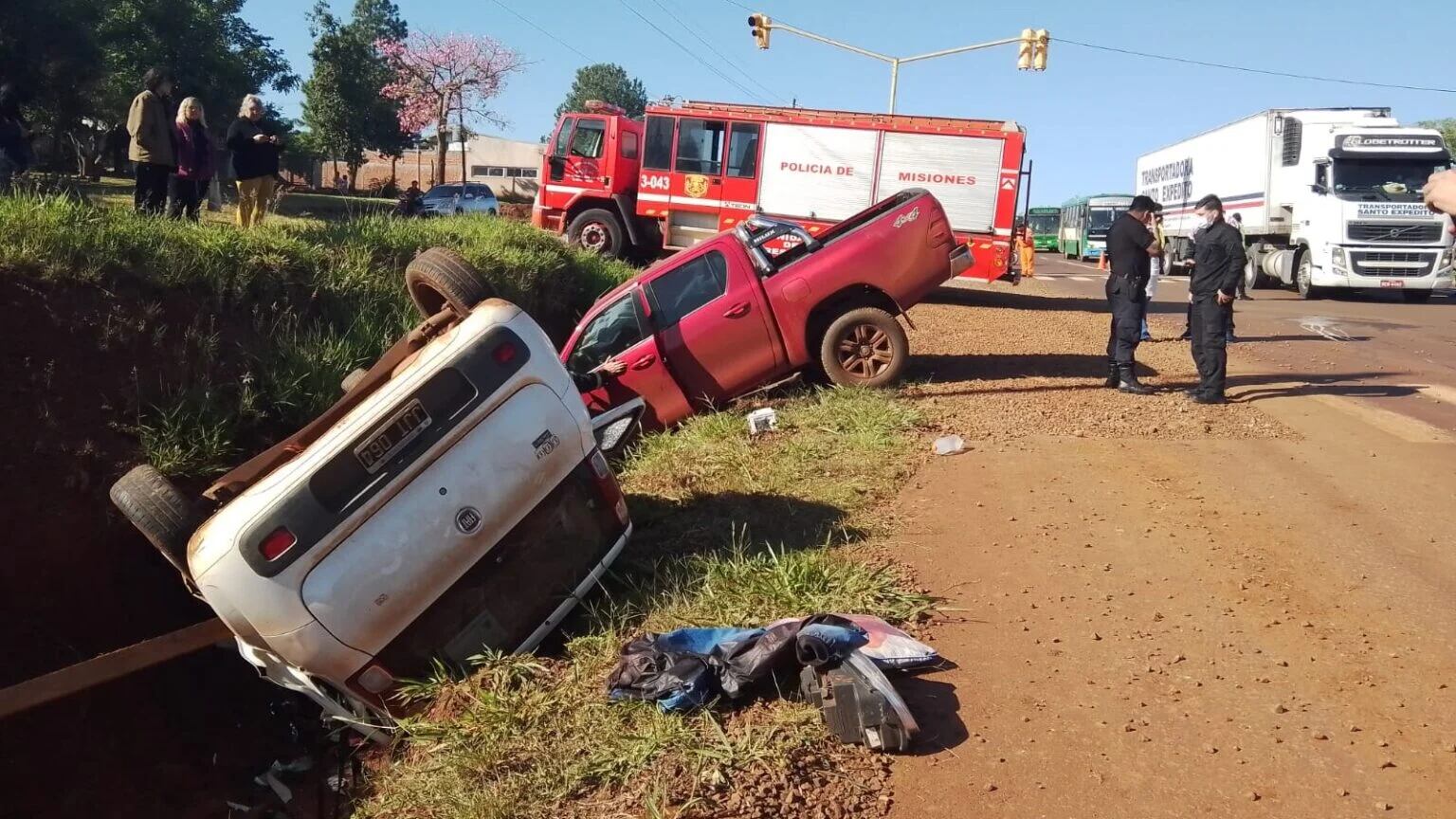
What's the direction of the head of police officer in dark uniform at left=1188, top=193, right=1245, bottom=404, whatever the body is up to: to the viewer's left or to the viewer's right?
to the viewer's left

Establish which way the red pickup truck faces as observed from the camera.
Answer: facing to the left of the viewer

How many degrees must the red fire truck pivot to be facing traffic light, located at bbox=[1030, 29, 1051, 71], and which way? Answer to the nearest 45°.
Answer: approximately 135° to its right

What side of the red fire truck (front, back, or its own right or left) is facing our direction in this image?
left

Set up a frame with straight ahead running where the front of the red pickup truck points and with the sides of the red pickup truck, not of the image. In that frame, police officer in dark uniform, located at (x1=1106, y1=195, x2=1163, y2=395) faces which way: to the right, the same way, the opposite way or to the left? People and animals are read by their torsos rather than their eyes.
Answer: the opposite way

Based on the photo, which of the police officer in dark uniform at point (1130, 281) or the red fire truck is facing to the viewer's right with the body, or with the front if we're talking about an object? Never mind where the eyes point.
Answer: the police officer in dark uniform

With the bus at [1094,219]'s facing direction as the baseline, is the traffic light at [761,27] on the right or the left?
on its right

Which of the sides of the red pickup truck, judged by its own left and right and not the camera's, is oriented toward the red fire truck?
right

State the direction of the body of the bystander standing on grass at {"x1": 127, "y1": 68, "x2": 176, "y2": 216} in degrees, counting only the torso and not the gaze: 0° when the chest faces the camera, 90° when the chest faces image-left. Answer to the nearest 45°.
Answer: approximately 270°

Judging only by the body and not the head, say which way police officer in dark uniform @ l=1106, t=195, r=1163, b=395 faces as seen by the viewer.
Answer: to the viewer's right
